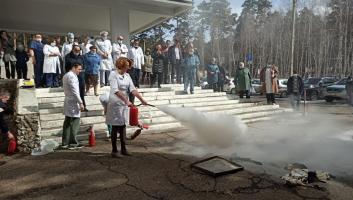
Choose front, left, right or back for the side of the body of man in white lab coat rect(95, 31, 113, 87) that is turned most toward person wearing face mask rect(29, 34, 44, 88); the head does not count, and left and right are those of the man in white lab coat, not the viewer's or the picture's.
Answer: right

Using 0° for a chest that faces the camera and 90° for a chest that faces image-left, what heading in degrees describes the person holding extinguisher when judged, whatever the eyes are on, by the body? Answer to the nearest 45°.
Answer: approximately 315°

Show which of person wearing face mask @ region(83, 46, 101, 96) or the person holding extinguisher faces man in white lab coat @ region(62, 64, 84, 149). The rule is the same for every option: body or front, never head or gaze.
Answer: the person wearing face mask

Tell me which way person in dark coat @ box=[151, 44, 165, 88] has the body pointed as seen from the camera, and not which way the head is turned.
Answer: toward the camera

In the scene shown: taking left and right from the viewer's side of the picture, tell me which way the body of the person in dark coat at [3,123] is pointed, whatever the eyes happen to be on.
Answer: facing to the right of the viewer

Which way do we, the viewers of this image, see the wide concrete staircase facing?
facing the viewer

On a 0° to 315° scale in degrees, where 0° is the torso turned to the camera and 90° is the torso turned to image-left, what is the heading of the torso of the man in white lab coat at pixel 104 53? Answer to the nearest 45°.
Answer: approximately 0°

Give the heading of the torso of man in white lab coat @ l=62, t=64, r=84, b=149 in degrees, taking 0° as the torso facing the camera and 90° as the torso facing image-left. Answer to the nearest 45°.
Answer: approximately 270°

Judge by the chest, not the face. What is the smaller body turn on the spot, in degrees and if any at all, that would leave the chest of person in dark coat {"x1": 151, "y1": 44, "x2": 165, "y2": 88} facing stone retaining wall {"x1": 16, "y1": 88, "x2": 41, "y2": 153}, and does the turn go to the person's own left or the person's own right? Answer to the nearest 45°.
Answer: approximately 45° to the person's own right

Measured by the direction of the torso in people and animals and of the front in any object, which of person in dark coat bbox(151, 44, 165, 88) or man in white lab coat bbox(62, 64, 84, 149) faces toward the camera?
the person in dark coat

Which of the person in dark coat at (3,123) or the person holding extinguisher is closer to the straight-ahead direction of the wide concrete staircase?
the person holding extinguisher

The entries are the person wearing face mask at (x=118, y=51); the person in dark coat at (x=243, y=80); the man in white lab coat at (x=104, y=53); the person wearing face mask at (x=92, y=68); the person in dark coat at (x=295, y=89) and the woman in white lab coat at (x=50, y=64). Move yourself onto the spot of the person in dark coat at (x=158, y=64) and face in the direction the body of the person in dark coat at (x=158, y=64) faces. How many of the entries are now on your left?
2

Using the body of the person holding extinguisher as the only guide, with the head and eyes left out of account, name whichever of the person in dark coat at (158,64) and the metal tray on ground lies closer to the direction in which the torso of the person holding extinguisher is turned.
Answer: the metal tray on ground

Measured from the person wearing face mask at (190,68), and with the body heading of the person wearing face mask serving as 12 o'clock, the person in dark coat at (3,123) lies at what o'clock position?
The person in dark coat is roughly at 1 o'clock from the person wearing face mask.

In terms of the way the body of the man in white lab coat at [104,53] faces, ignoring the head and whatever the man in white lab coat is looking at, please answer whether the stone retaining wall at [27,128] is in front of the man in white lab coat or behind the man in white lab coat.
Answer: in front

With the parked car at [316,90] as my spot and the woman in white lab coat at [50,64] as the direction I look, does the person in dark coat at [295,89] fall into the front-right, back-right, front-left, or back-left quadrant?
front-left
